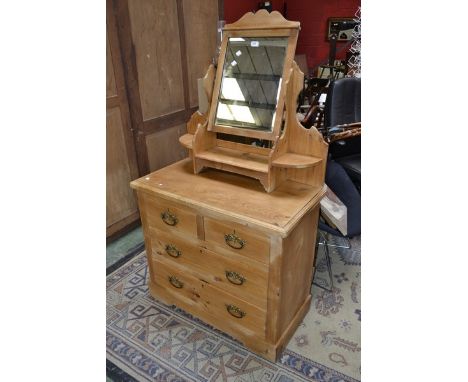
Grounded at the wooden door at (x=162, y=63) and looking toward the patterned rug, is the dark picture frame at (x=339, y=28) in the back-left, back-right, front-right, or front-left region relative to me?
back-left

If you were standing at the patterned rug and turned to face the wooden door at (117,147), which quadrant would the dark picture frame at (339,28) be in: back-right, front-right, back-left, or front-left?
front-right

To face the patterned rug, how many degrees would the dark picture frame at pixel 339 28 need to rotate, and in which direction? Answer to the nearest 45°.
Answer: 0° — it already faces it

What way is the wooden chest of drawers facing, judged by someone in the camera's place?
facing the viewer and to the left of the viewer

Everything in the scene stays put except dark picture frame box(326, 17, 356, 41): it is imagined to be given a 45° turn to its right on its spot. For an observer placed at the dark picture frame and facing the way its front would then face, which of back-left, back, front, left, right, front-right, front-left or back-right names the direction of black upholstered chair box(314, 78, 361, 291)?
front-left

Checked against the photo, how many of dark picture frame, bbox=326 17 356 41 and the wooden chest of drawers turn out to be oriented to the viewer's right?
0

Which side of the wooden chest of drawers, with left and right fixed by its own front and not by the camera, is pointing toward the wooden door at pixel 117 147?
right

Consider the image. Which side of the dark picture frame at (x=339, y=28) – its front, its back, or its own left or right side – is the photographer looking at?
front

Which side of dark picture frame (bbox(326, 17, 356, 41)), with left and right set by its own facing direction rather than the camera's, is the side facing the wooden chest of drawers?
front

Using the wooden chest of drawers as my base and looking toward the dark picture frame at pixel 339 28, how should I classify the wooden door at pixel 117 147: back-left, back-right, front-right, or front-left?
front-left
